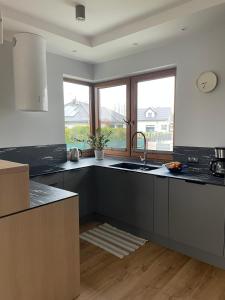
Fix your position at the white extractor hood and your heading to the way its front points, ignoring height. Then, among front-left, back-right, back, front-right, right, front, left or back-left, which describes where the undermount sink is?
front-left

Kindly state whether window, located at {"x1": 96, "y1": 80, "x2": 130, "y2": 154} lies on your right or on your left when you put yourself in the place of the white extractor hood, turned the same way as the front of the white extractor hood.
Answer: on your left

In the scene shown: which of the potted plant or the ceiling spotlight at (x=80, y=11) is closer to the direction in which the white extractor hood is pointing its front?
the ceiling spotlight

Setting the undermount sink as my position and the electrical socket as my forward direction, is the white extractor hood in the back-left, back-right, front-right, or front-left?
back-right

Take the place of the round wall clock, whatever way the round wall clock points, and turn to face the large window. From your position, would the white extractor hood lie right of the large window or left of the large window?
left

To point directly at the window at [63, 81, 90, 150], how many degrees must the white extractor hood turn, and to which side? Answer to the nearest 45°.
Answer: approximately 90° to its left

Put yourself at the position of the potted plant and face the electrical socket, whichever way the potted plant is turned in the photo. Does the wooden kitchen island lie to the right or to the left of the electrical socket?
right

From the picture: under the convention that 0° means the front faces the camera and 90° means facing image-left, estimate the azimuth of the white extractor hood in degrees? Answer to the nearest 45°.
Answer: approximately 315°
